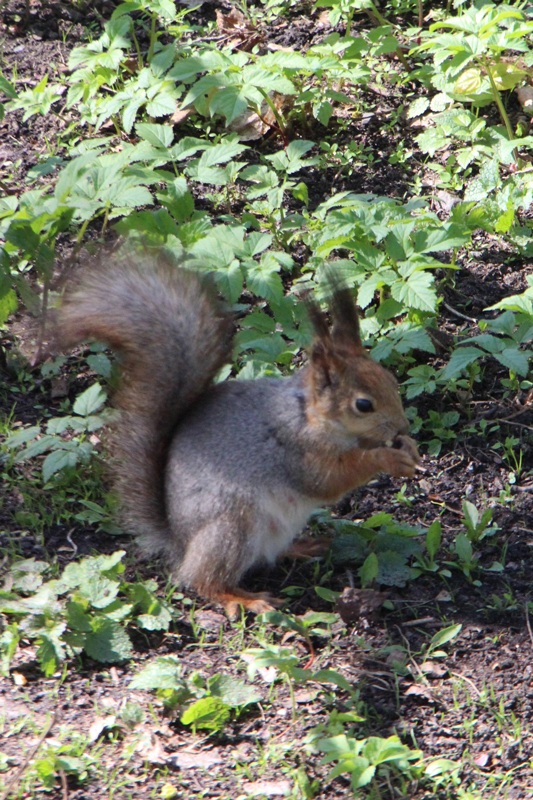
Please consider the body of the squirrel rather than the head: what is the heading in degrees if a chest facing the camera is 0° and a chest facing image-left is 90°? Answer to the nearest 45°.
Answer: approximately 270°
